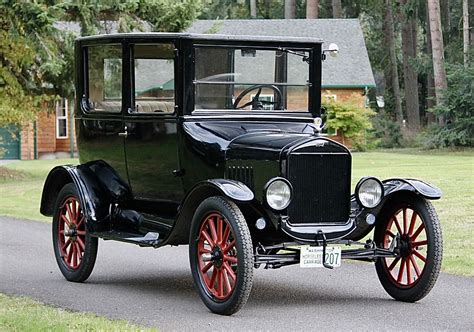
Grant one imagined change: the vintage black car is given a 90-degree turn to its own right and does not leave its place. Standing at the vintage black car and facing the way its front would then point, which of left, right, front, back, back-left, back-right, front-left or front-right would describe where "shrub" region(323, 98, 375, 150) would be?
back-right

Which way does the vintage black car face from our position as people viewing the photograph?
facing the viewer and to the right of the viewer
